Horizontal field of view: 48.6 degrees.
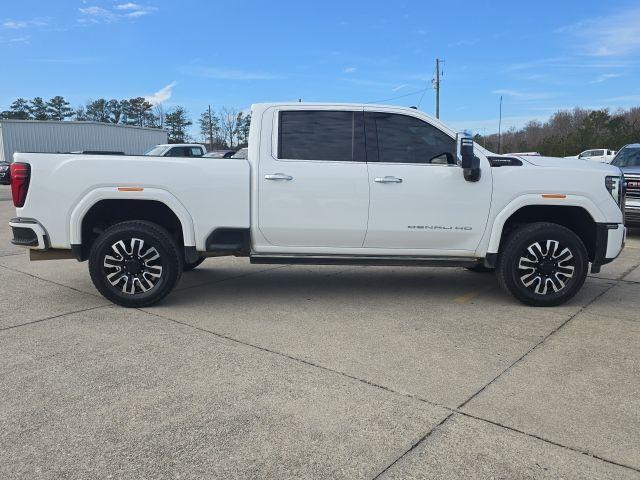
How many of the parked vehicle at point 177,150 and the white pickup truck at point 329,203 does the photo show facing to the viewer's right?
1

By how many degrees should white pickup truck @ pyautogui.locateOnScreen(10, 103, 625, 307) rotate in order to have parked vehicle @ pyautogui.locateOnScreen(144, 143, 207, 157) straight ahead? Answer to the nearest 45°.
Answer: approximately 90° to its left

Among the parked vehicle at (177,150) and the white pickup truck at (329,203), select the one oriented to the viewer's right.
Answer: the white pickup truck

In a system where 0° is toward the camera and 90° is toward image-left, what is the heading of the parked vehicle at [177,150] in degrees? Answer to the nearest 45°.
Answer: approximately 45°

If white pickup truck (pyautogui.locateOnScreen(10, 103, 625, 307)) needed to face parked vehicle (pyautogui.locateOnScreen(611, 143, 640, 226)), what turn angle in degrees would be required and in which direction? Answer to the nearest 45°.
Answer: approximately 45° to its left

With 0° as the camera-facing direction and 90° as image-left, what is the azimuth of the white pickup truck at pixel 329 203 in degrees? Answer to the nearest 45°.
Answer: approximately 270°

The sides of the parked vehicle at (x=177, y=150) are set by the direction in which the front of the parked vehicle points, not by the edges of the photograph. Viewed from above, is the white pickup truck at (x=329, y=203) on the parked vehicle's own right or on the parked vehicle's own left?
on the parked vehicle's own left
